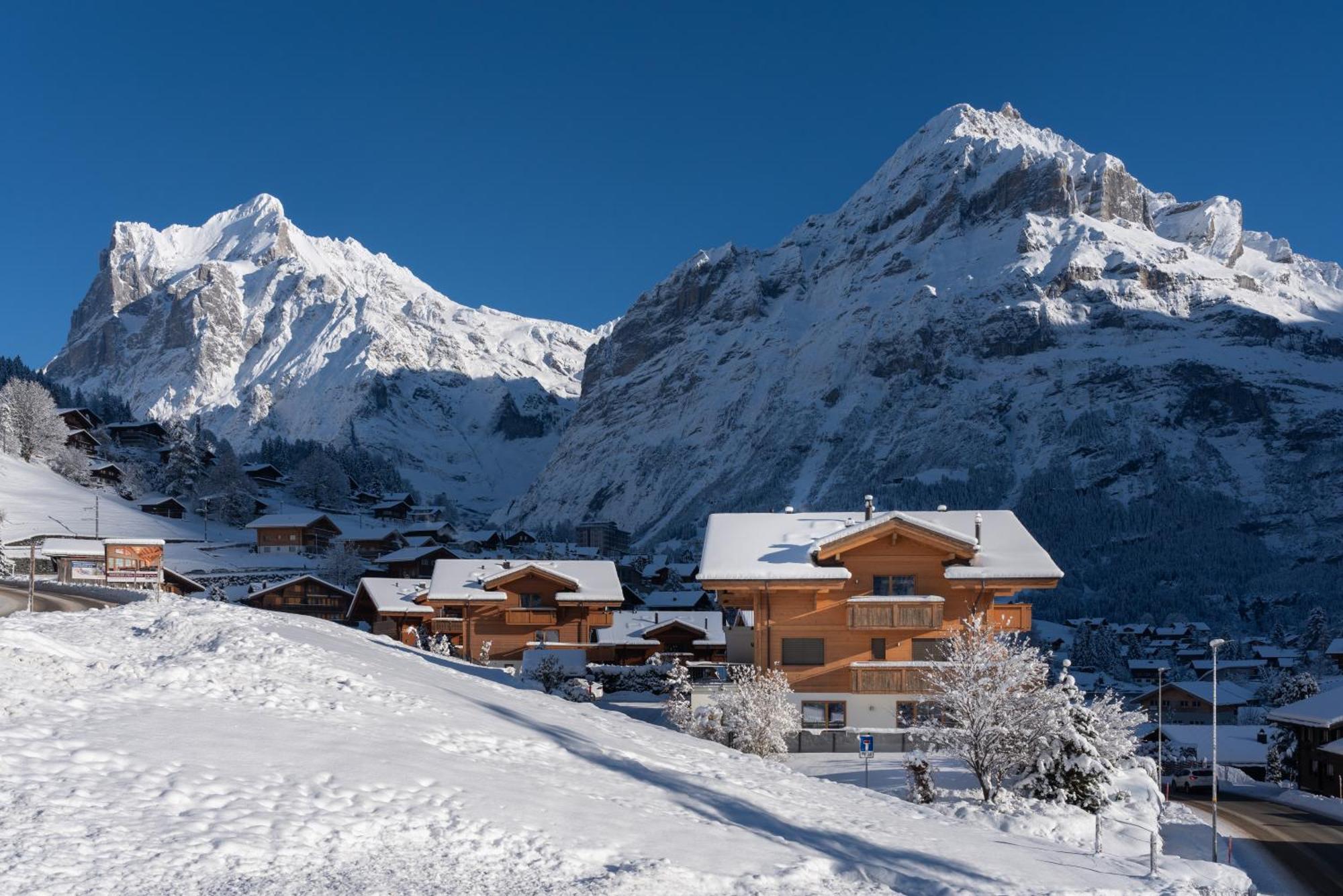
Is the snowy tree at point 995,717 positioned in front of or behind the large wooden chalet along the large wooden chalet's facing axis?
in front

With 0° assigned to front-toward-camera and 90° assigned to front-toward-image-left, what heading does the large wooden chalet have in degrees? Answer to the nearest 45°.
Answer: approximately 0°
